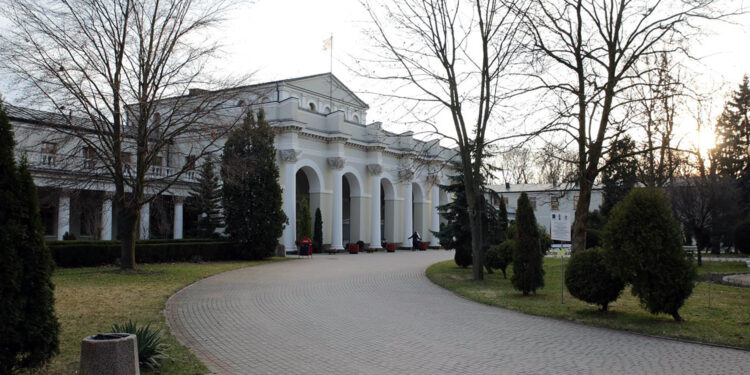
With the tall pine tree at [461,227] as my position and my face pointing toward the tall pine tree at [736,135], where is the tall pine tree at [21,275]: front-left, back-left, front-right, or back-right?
back-right

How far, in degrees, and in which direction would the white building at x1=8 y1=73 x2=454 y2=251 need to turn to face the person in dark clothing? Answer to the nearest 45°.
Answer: approximately 90° to its left

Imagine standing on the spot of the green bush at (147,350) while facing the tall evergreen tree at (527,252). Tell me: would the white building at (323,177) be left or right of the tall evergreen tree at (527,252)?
left

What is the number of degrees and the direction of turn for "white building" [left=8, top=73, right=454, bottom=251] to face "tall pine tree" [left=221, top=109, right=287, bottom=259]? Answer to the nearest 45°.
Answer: approximately 90° to its right

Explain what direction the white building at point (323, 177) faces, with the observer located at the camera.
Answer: facing the viewer and to the right of the viewer

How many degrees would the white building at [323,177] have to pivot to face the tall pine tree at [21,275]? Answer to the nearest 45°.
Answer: approximately 45° to its right

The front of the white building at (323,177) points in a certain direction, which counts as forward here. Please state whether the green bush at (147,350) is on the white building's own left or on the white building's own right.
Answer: on the white building's own right

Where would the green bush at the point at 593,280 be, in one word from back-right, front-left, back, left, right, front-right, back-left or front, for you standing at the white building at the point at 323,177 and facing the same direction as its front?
front-right
